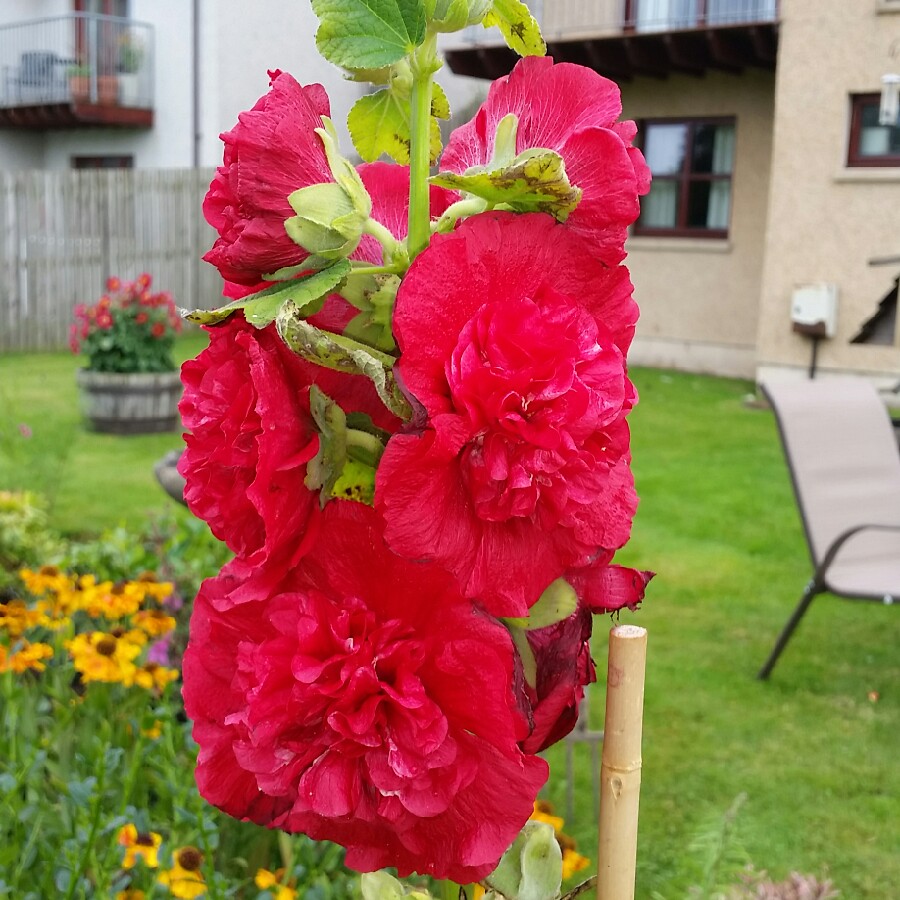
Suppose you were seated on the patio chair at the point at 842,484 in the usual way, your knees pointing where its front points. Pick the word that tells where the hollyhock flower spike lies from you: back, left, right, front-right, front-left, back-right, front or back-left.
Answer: front-right

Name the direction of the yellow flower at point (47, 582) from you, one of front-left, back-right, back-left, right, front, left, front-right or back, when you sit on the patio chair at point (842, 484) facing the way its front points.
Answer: right

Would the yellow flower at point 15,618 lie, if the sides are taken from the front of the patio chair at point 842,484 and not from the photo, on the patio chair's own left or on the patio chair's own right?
on the patio chair's own right

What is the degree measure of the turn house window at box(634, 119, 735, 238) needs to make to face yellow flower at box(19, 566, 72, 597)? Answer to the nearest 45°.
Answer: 0° — it already faces it

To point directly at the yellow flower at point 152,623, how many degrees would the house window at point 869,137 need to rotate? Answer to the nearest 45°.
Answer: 0° — it already faces it

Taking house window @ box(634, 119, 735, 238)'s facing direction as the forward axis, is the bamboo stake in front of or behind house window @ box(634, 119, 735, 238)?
in front

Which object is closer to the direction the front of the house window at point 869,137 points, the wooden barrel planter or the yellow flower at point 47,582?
the yellow flower

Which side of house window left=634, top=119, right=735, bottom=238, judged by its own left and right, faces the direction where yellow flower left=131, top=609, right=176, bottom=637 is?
front

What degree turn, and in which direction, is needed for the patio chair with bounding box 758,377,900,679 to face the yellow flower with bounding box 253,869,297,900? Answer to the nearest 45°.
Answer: approximately 45° to its right

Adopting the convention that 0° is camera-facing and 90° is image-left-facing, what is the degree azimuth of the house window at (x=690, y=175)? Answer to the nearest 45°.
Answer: approximately 0°

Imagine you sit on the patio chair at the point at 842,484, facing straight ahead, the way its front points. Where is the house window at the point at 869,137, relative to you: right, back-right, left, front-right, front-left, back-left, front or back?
back-left

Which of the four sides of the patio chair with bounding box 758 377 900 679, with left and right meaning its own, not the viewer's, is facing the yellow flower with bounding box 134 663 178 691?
right

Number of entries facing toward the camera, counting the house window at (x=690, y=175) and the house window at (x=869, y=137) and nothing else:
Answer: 2

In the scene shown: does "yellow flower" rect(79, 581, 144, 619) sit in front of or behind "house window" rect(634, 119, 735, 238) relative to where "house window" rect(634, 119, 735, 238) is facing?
in front

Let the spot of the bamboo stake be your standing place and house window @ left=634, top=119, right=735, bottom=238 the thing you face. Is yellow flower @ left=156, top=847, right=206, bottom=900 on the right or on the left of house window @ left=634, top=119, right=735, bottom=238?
left

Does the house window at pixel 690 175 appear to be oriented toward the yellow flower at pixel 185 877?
yes
